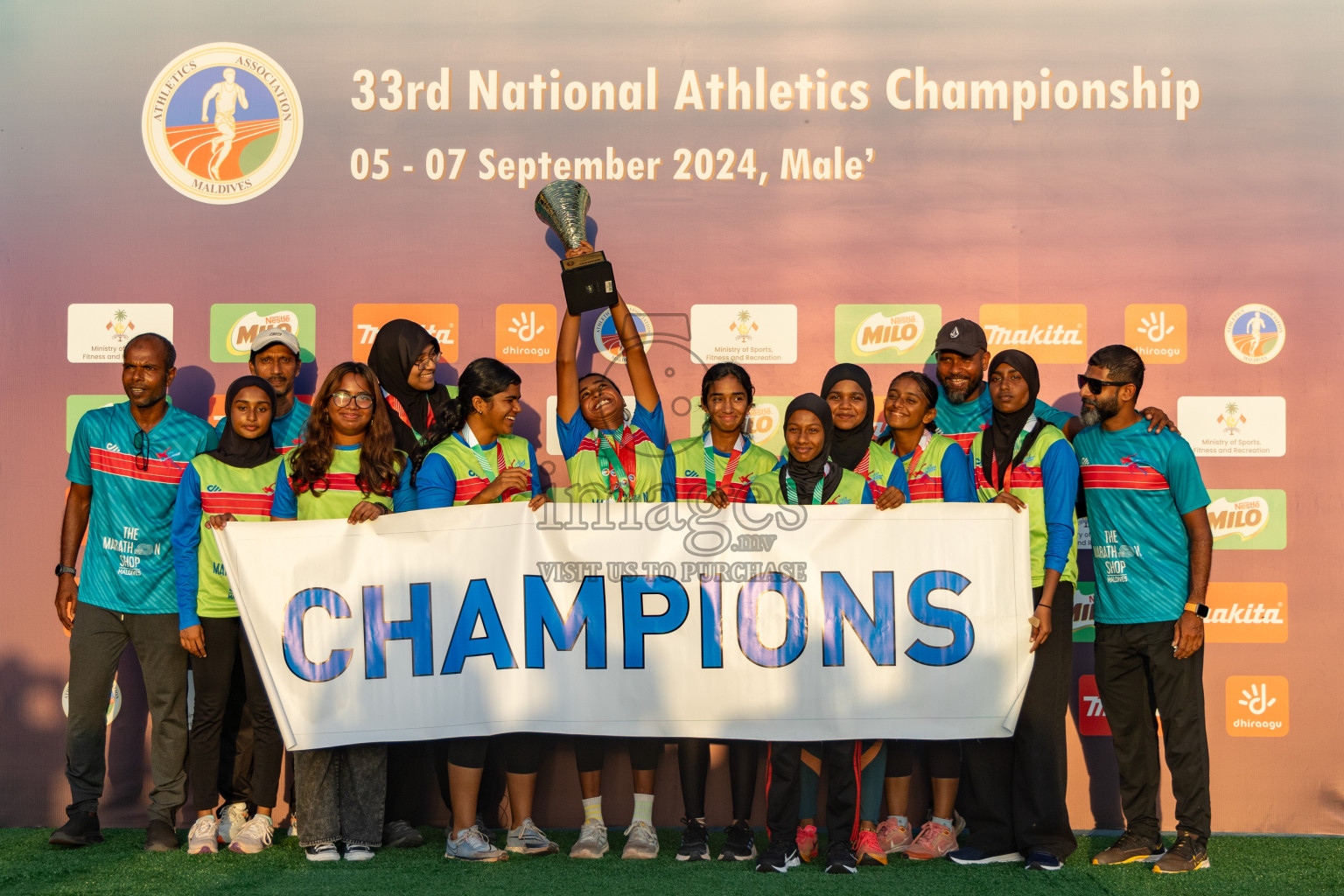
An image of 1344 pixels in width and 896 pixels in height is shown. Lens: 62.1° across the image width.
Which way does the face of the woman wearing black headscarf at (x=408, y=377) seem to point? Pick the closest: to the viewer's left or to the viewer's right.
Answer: to the viewer's right

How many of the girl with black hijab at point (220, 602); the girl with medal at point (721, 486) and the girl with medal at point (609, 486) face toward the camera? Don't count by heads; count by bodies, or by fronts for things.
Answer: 3

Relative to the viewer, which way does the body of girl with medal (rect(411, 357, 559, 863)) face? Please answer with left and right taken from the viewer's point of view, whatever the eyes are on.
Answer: facing the viewer and to the right of the viewer

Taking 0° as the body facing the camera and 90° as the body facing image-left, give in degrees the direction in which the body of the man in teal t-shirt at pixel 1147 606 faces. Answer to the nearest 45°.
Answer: approximately 45°

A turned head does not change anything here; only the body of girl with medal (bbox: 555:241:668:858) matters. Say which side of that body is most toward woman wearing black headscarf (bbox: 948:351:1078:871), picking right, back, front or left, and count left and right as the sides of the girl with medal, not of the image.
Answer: left

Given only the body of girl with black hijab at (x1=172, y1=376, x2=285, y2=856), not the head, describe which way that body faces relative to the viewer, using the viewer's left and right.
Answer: facing the viewer

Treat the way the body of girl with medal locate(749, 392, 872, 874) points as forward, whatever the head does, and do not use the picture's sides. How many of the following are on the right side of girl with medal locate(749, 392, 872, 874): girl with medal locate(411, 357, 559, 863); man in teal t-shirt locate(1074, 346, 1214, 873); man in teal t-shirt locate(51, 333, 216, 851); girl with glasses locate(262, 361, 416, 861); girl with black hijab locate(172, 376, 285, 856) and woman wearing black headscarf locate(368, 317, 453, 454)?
5

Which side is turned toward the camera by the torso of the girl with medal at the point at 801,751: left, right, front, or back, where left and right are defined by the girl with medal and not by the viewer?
front

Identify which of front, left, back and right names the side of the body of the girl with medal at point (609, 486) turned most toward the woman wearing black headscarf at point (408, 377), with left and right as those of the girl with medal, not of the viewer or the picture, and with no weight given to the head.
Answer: right
